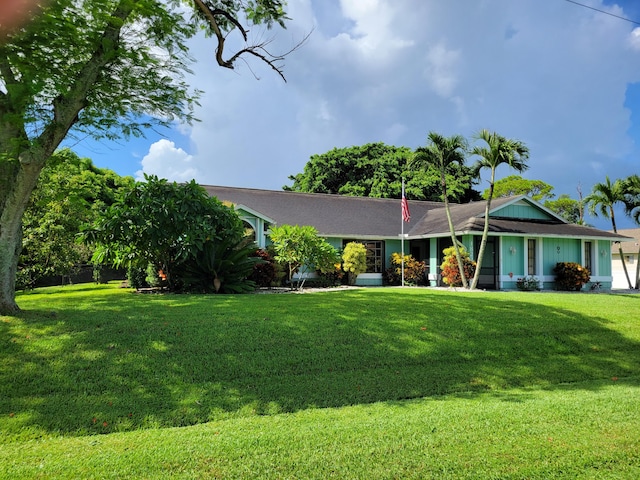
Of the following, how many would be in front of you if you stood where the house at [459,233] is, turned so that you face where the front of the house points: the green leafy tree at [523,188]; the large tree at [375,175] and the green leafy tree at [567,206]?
0

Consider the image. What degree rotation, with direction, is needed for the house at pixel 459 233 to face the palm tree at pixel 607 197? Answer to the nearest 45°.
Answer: approximately 135° to its left

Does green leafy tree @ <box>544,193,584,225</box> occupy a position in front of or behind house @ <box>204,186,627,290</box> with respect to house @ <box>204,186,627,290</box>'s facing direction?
behind

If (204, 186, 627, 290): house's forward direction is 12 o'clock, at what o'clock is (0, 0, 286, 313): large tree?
The large tree is roughly at 1 o'clock from the house.

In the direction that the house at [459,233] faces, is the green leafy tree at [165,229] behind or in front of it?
in front

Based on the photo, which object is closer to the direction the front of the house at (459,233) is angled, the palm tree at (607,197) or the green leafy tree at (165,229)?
the green leafy tree

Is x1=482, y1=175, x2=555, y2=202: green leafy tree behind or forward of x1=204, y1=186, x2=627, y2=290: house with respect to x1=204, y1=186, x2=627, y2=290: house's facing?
behind

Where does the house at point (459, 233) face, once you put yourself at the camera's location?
facing the viewer

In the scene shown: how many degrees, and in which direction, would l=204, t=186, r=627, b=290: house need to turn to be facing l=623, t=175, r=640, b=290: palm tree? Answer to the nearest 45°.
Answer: approximately 90° to its left

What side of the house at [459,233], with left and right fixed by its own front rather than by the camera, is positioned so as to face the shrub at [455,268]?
front

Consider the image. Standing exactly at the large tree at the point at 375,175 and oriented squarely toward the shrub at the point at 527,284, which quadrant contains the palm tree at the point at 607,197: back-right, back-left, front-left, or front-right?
front-left

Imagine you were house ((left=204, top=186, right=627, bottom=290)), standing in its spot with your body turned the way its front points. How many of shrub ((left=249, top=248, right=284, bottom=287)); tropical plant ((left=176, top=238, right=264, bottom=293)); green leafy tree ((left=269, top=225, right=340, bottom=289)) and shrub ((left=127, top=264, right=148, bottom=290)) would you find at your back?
0

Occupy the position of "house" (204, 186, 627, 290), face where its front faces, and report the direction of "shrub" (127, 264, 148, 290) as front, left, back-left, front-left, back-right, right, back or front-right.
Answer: front-right

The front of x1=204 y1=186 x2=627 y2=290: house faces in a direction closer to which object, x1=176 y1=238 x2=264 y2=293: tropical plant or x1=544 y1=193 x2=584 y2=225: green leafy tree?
the tropical plant

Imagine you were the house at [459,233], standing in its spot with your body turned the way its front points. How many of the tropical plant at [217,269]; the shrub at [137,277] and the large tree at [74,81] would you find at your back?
0

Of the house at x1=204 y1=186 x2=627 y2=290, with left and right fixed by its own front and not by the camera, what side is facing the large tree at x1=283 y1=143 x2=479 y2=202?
back

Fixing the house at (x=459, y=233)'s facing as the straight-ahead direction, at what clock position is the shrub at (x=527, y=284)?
The shrub is roughly at 10 o'clock from the house.
